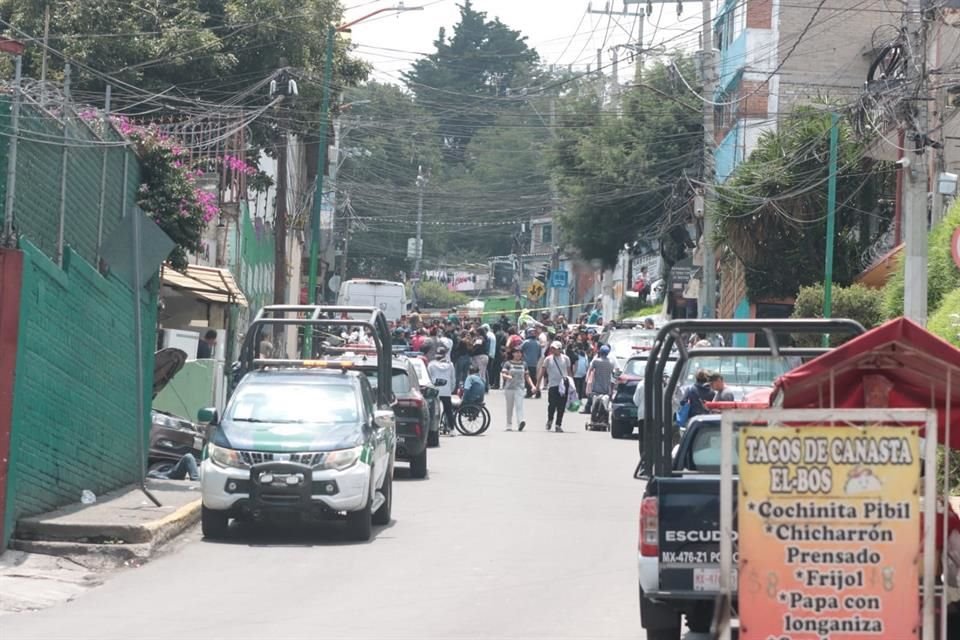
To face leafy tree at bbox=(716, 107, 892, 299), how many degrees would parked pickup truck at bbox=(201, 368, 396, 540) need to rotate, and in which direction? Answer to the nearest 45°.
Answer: approximately 135° to its left

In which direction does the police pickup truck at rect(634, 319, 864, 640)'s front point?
away from the camera

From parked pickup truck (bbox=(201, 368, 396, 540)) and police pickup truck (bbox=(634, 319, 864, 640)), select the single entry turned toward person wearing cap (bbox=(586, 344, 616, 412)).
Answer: the police pickup truck

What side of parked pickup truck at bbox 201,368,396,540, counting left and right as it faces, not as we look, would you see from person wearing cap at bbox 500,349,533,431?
back

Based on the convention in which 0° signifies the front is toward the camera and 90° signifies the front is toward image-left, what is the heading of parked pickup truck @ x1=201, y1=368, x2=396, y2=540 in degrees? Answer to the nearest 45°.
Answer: approximately 0°

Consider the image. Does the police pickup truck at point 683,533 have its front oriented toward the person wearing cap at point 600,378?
yes

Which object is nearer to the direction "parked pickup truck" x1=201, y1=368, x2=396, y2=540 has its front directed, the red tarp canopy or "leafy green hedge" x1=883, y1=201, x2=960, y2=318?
the red tarp canopy

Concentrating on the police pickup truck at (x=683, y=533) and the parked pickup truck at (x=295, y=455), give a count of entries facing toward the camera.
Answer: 1

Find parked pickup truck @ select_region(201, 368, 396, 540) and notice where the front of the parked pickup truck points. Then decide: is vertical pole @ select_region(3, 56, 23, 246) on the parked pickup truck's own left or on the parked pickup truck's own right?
on the parked pickup truck's own right
